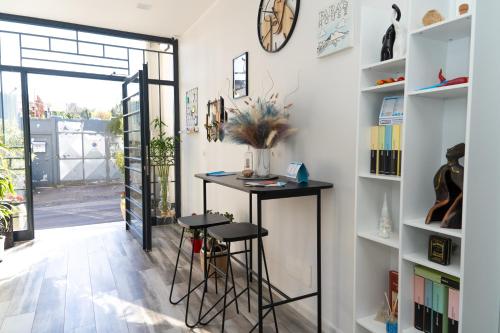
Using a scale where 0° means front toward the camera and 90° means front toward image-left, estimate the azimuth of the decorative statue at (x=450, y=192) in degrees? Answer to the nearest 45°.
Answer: approximately 45°

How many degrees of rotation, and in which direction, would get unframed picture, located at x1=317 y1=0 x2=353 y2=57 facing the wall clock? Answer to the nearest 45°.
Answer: approximately 90° to its right

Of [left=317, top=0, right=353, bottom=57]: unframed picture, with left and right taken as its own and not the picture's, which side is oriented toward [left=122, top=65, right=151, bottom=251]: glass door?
right

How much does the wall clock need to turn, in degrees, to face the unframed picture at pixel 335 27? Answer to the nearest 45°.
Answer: approximately 90° to its left

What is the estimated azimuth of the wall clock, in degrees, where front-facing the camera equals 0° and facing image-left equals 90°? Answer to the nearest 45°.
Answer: approximately 45°

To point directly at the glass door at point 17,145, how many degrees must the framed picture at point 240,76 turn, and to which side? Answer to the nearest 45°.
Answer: approximately 45° to its right
